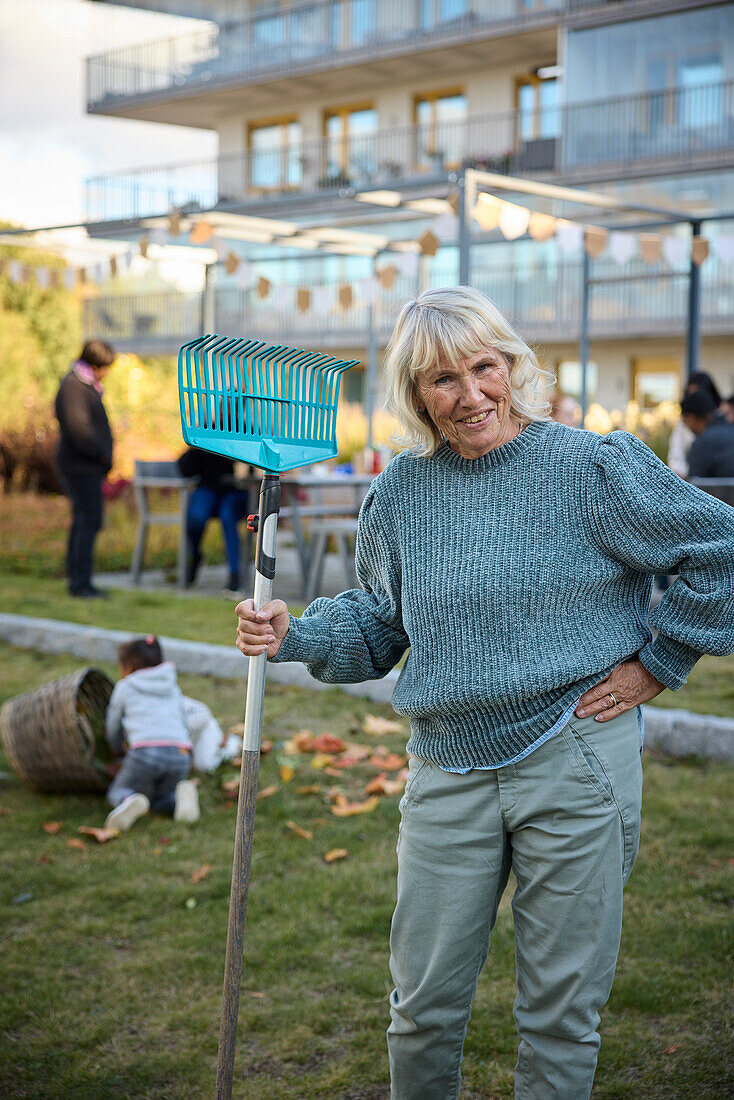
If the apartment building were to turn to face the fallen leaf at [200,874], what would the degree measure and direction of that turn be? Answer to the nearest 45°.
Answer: approximately 45° to its left

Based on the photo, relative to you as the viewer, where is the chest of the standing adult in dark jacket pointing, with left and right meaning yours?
facing to the right of the viewer

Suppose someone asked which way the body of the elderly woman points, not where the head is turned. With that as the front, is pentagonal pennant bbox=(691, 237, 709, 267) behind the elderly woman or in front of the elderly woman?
behind

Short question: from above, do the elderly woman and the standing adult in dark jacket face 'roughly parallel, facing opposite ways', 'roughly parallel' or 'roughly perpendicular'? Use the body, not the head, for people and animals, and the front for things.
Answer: roughly perpendicular

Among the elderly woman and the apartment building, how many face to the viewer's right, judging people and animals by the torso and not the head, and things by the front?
0

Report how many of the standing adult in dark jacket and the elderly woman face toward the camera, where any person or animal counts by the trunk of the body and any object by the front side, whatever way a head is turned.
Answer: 1

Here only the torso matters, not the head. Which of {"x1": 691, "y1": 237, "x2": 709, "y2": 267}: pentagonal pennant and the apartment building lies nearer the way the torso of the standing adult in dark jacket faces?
the pentagonal pennant

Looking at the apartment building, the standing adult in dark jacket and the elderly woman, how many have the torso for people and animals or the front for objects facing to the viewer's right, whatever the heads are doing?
1

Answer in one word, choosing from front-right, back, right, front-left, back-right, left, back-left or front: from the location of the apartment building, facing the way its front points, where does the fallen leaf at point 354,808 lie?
front-left

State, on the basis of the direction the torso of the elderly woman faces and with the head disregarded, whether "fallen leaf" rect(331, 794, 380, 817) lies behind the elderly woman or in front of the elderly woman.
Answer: behind

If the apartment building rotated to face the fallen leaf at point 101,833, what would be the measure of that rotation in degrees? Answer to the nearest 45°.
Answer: approximately 45° to its left

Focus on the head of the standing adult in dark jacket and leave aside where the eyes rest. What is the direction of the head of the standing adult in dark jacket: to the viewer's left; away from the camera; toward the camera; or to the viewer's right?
to the viewer's right
